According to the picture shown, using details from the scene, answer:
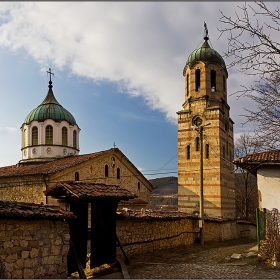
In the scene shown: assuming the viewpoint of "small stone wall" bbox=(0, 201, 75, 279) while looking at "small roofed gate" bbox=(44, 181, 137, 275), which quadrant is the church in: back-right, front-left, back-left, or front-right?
front-left

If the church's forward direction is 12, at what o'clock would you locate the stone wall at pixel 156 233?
The stone wall is roughly at 1 o'clock from the church.

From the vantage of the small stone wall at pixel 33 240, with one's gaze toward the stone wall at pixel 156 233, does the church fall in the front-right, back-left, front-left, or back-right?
front-left

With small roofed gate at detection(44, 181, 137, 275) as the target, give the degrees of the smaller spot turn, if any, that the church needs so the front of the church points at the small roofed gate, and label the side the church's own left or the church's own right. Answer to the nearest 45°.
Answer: approximately 45° to the church's own right

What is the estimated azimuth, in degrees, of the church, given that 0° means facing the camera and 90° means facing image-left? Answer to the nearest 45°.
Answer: approximately 315°
